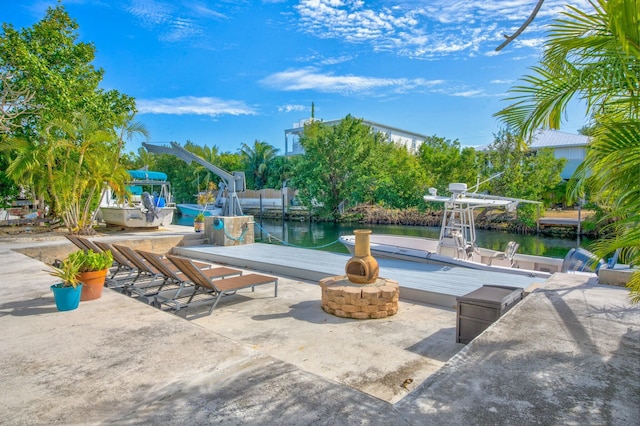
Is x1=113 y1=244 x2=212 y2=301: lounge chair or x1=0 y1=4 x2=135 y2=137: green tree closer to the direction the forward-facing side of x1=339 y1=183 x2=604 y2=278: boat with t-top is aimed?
the green tree

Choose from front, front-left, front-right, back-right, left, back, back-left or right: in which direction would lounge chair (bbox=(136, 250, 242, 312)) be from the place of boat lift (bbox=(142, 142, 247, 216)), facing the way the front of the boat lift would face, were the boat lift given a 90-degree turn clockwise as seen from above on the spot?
back

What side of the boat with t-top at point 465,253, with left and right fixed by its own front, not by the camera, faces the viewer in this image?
left

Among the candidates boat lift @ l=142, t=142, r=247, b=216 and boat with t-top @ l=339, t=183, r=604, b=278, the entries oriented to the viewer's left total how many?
2

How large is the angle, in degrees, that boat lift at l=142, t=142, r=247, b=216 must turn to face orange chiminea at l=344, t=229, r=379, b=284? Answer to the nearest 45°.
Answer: approximately 90° to its left

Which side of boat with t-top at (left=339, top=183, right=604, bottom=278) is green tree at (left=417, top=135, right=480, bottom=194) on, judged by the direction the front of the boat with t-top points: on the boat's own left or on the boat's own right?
on the boat's own right

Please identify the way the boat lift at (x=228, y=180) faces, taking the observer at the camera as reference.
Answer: facing to the left of the viewer

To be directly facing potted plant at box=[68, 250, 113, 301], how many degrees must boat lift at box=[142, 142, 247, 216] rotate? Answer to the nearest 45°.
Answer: approximately 90° to its left

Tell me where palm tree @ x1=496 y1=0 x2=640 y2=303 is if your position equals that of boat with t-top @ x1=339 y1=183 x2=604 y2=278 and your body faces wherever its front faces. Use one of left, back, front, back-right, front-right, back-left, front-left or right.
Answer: left

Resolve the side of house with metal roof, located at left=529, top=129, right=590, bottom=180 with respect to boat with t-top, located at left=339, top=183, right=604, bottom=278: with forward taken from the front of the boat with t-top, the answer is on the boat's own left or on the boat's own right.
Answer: on the boat's own right

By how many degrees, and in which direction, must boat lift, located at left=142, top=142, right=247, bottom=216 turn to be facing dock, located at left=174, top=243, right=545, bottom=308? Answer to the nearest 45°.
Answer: approximately 90° to its left

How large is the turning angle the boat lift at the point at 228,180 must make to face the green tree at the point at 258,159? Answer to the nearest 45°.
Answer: approximately 90° to its right
